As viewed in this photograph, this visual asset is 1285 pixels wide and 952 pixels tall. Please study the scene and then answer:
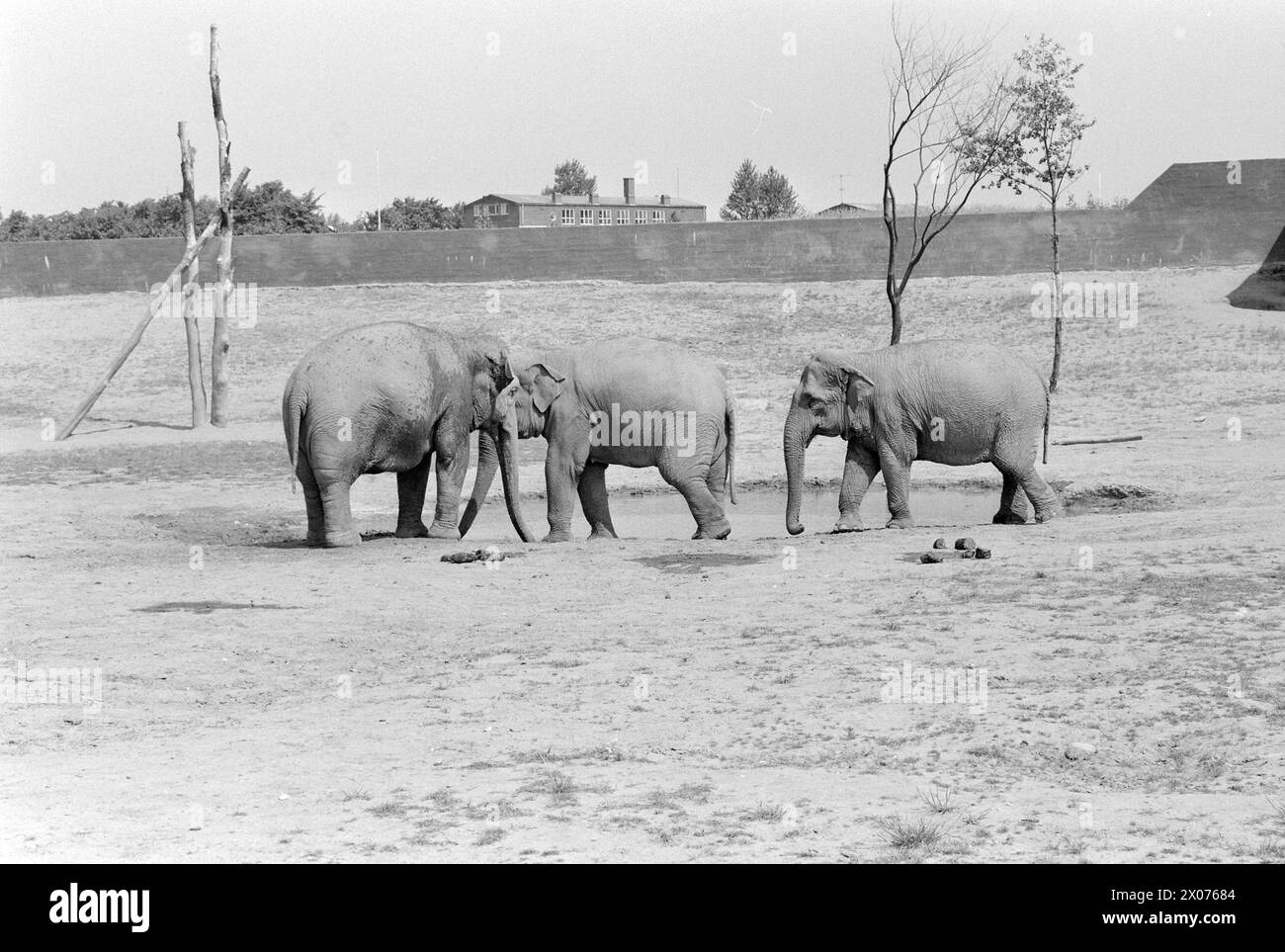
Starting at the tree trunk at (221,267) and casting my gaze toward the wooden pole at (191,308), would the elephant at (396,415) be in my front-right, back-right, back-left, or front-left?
back-left

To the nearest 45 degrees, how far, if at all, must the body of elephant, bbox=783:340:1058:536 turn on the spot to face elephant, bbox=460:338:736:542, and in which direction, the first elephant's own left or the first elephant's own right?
0° — it already faces it

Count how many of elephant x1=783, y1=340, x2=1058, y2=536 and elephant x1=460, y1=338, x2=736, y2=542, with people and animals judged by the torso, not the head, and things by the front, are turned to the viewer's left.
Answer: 2

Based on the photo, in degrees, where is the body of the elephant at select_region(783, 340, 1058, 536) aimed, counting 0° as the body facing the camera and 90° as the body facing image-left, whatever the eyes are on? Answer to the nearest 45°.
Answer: approximately 90°

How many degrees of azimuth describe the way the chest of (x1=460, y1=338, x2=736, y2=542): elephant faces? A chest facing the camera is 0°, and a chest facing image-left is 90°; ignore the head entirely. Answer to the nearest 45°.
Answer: approximately 90°

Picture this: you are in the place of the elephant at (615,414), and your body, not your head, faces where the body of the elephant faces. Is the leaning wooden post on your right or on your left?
on your right

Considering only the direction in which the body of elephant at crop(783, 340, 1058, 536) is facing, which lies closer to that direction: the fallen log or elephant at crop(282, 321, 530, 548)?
the elephant

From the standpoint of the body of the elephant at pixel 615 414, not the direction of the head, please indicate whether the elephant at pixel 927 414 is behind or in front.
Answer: behind
